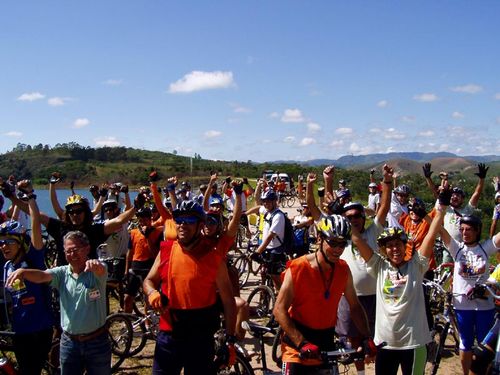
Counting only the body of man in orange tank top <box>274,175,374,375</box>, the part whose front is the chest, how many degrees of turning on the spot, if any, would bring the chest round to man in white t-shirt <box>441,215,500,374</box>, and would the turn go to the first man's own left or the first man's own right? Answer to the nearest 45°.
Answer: approximately 90° to the first man's own left

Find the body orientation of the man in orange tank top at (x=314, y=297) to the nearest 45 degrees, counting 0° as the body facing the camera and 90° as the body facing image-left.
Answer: approximately 315°

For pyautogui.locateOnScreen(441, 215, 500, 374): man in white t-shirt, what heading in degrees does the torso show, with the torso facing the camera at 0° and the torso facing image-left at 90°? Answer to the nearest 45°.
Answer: approximately 0°

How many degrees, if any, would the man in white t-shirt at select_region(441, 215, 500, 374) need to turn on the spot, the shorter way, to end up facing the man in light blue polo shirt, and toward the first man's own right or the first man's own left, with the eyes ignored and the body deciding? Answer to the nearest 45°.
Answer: approximately 45° to the first man's own right

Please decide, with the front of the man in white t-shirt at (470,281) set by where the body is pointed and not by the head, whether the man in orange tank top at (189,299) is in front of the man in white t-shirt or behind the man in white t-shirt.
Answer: in front

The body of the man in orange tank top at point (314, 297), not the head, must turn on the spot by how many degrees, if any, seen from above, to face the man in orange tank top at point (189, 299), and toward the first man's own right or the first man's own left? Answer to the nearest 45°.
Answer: approximately 135° to the first man's own right

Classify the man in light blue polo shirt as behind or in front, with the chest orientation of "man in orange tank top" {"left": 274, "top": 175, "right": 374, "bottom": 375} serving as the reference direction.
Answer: behind

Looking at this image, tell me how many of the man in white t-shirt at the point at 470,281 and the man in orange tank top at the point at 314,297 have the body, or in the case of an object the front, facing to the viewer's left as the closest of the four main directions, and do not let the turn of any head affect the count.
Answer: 0

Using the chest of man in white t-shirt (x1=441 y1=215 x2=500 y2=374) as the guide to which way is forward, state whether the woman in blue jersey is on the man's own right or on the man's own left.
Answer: on the man's own right

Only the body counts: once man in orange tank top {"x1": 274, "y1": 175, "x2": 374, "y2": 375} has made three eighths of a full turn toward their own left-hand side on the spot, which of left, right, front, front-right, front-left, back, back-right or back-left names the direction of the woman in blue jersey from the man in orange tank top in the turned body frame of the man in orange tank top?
left

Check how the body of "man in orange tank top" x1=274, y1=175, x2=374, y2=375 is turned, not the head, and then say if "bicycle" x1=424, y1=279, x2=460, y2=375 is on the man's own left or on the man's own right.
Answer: on the man's own left
